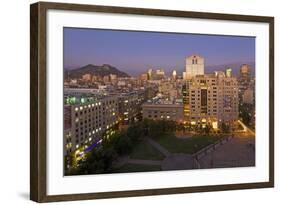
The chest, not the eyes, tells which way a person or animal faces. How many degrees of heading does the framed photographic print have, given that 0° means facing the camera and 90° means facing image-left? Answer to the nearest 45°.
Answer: approximately 315°
